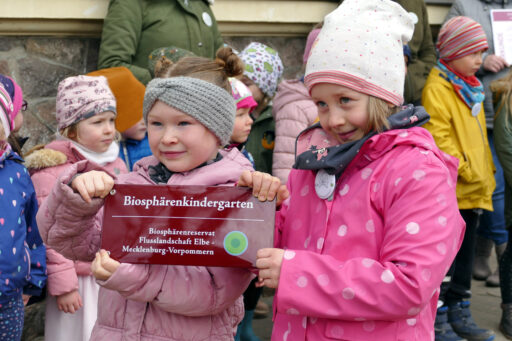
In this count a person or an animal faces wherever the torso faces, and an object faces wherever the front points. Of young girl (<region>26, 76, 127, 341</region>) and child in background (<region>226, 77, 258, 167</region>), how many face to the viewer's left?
0

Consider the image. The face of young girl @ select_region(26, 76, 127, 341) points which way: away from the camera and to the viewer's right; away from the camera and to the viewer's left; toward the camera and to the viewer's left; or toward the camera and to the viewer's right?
toward the camera and to the viewer's right

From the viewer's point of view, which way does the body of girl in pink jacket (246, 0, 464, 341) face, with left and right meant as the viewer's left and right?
facing the viewer and to the left of the viewer

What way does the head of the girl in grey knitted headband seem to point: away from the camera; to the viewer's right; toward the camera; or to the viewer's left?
toward the camera

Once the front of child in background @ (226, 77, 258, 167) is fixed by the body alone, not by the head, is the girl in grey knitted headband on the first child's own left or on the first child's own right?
on the first child's own right

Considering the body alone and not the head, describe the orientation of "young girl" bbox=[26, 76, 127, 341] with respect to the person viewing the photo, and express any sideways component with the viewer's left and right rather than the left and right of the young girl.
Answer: facing the viewer and to the right of the viewer

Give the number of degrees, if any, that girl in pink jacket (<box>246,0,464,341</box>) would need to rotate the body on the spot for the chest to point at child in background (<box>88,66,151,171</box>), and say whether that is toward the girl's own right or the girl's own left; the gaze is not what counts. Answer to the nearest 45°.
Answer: approximately 90° to the girl's own right

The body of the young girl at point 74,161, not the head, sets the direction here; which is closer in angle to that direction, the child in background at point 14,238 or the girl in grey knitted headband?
the girl in grey knitted headband

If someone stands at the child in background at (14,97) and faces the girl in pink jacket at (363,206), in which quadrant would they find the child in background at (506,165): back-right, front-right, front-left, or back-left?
front-left

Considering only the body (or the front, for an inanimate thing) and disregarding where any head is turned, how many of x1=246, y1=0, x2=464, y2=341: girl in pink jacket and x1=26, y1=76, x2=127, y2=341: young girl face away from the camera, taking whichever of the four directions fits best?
0

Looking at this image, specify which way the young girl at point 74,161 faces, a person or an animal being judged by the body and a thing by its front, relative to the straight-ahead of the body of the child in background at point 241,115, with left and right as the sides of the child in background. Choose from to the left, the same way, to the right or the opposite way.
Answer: the same way

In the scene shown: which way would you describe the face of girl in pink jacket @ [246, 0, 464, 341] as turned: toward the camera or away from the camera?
toward the camera
